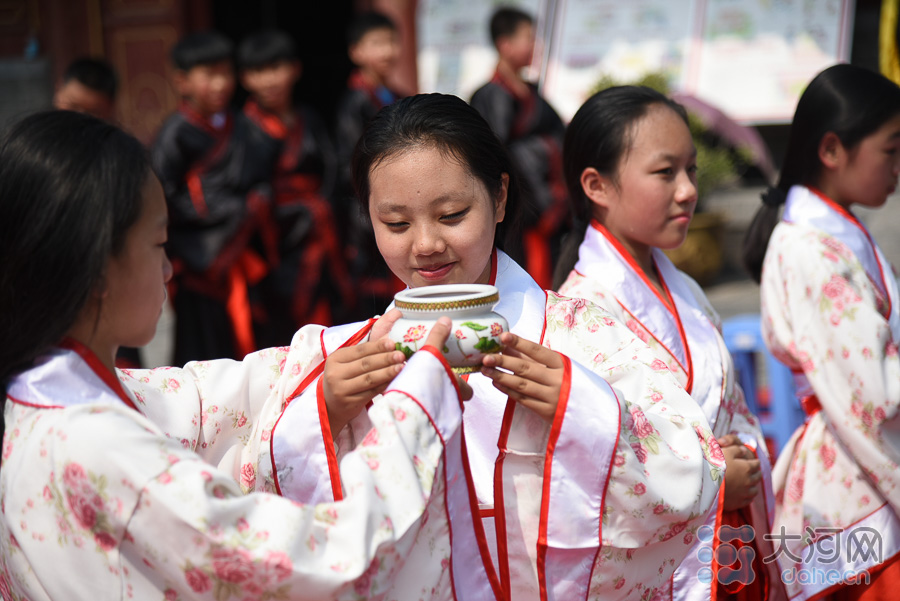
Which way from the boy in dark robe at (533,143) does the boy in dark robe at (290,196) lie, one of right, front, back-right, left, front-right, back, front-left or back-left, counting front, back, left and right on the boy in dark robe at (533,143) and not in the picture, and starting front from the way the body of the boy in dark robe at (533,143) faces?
back-right

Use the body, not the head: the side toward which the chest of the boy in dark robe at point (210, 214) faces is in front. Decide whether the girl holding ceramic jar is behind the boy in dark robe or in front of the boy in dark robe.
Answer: in front

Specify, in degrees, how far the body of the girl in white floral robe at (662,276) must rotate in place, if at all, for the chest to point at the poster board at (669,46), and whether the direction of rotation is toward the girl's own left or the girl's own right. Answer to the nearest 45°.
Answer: approximately 135° to the girl's own left

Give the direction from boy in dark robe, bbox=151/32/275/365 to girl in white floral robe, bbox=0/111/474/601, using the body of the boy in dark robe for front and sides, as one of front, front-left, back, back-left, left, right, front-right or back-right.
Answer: front-right

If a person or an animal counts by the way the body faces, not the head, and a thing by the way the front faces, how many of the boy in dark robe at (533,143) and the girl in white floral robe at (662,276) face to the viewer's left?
0

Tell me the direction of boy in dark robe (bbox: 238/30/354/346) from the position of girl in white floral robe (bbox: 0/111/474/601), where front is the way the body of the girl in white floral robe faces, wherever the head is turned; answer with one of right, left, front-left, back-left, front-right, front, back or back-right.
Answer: front-left

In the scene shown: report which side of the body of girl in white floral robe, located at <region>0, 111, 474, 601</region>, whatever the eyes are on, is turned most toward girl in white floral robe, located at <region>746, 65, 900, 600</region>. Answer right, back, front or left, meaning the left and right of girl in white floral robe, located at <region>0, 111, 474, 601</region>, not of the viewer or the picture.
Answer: front

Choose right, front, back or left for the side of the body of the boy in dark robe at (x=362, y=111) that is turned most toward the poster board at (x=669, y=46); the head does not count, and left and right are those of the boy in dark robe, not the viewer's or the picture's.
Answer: left

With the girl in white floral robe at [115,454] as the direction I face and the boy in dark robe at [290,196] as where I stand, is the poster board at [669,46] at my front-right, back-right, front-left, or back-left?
back-left

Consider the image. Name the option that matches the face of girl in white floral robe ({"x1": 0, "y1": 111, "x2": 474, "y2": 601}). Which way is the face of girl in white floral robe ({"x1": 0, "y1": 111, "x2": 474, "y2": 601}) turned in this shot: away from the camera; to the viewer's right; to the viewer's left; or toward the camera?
to the viewer's right

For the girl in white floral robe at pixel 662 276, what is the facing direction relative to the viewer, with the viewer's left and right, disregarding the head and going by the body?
facing the viewer and to the right of the viewer
